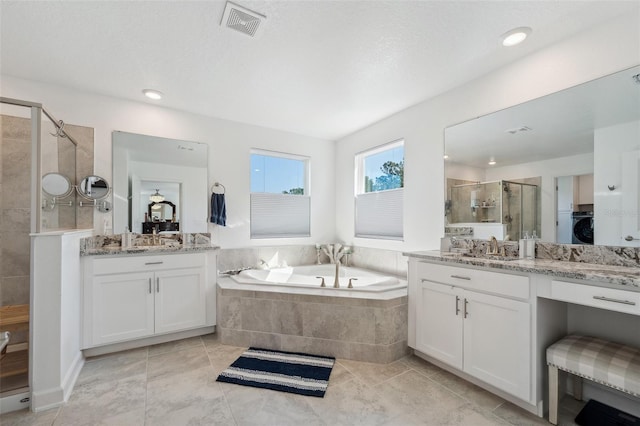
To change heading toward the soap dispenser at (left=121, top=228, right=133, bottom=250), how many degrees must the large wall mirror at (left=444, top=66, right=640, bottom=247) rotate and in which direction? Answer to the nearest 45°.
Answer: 0° — it already faces it

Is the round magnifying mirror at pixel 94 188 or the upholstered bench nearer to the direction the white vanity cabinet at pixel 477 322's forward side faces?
the round magnifying mirror

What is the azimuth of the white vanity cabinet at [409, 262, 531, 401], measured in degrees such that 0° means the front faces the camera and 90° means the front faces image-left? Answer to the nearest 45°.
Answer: approximately 45°

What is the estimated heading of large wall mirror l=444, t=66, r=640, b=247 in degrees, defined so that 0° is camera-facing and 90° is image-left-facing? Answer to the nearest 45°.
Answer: approximately 45°

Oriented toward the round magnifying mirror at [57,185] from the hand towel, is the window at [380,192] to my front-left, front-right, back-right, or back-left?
back-left

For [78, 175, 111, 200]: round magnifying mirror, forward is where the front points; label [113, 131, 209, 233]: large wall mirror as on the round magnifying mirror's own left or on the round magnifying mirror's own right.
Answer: on the round magnifying mirror's own left

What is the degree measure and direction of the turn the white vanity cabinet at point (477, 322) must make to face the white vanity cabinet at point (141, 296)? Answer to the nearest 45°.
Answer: approximately 45° to its right

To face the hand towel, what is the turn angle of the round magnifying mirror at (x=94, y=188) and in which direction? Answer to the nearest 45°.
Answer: approximately 90° to its left
